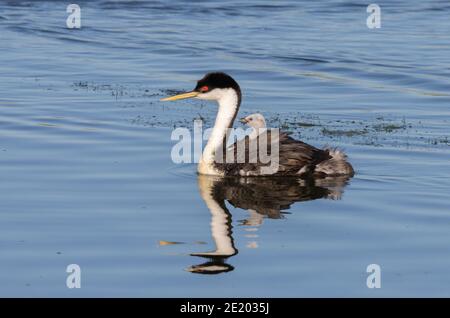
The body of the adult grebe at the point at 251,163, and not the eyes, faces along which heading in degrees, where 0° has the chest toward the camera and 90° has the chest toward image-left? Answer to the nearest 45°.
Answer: approximately 90°
